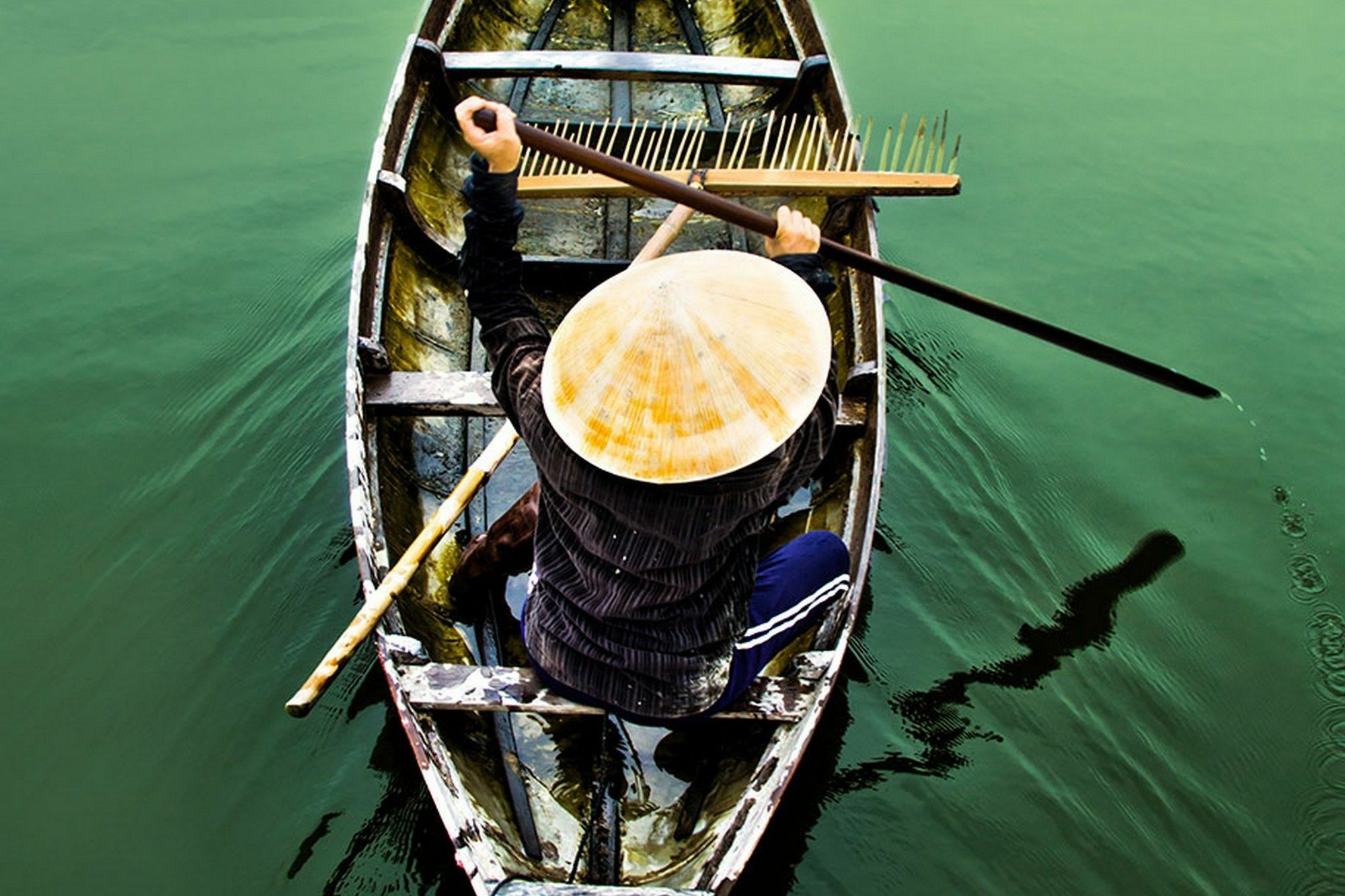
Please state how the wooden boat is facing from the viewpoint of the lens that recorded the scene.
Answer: facing away from the viewer

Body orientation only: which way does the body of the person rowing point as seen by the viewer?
away from the camera
